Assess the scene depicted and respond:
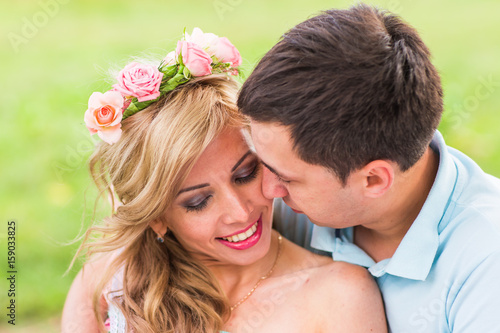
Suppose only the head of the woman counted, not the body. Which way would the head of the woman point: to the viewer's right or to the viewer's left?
to the viewer's right

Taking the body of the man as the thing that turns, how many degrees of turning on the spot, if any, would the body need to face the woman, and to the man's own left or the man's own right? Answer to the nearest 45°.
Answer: approximately 45° to the man's own right

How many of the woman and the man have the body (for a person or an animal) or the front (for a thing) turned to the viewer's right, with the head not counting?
0

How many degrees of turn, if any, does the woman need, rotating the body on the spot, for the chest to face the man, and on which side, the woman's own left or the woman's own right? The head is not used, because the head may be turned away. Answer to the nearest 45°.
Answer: approximately 90° to the woman's own left

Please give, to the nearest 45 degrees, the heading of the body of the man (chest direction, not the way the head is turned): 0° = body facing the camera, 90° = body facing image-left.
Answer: approximately 45°

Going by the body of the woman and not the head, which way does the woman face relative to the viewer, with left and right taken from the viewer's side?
facing the viewer
